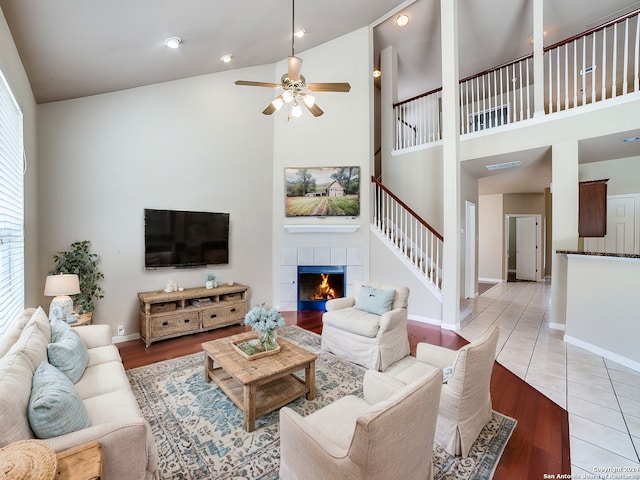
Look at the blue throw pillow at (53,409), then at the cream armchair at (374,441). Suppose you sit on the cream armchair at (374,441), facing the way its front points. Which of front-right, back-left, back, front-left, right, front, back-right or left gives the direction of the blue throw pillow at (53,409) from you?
front-left

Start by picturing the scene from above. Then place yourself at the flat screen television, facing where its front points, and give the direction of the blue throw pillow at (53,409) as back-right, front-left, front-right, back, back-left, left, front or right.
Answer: front-right

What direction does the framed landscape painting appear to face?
toward the camera

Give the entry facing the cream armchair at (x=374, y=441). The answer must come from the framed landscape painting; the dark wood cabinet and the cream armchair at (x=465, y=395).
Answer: the framed landscape painting

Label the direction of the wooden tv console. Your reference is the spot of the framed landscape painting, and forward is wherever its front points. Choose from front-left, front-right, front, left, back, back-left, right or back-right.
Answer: front-right

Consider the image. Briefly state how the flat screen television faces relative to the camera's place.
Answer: facing the viewer and to the right of the viewer

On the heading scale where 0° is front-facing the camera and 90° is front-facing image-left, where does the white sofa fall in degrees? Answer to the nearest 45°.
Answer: approximately 270°

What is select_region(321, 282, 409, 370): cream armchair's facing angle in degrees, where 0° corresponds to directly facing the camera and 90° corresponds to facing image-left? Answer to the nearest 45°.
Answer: approximately 45°

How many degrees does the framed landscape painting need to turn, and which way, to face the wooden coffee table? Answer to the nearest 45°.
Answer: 0° — it already faces it

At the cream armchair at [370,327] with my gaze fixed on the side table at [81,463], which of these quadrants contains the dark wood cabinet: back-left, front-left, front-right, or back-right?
back-left

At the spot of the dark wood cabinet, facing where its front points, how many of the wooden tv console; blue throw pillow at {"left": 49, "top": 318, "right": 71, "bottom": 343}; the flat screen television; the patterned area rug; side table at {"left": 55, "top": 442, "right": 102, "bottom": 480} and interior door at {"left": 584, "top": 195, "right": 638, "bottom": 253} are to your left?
1

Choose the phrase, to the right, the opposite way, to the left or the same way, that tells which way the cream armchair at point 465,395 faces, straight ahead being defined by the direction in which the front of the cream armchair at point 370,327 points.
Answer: to the right

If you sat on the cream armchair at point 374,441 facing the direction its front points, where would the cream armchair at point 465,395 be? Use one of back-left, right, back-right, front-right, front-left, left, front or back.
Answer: right

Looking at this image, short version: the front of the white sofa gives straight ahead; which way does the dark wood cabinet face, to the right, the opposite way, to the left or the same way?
to the right

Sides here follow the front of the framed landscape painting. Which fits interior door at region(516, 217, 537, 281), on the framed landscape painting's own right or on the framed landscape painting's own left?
on the framed landscape painting's own left
